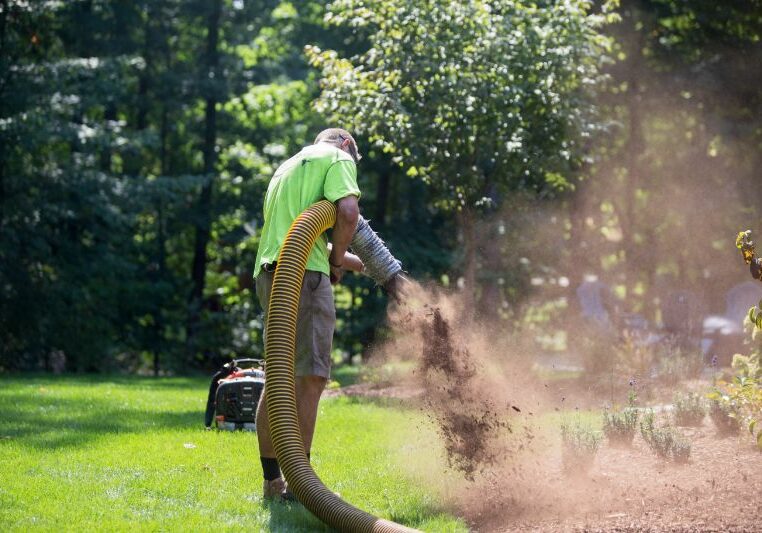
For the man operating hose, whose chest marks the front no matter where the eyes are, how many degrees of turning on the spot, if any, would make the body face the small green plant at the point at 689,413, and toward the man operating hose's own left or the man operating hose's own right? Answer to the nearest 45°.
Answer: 0° — they already face it

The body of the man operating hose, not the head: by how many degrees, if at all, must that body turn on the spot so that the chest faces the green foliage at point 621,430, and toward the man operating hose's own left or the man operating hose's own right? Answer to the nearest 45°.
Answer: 0° — they already face it

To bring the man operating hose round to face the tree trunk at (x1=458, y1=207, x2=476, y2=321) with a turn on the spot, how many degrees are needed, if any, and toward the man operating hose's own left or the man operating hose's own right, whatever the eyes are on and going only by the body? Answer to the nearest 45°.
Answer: approximately 45° to the man operating hose's own left

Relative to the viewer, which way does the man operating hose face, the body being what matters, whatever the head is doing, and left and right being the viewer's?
facing away from the viewer and to the right of the viewer

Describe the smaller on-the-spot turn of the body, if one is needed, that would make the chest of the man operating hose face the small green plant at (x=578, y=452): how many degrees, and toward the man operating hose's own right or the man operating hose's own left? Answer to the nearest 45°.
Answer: approximately 45° to the man operating hose's own right

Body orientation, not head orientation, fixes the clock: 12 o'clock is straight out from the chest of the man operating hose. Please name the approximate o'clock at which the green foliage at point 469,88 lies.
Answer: The green foliage is roughly at 11 o'clock from the man operating hose.

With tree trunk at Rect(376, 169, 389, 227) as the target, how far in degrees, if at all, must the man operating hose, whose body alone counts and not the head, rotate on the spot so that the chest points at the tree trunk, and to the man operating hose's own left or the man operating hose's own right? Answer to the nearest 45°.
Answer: approximately 45° to the man operating hose's own left

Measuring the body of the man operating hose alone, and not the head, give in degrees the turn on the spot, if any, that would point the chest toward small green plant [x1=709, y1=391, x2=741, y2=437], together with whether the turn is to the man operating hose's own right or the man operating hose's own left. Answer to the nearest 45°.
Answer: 0° — they already face it
